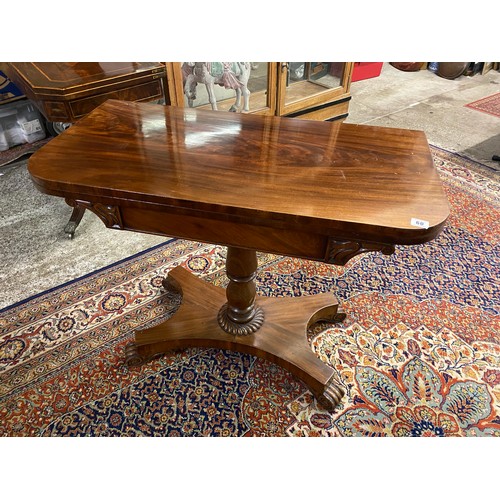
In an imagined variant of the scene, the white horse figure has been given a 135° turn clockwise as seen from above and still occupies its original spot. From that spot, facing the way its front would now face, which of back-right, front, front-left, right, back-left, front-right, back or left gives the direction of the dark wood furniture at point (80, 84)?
back

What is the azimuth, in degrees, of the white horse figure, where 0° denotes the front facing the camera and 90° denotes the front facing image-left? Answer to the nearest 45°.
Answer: approximately 90°

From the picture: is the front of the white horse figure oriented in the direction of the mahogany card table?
no
